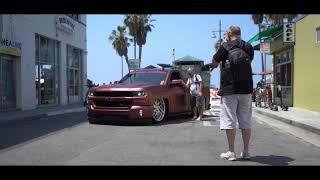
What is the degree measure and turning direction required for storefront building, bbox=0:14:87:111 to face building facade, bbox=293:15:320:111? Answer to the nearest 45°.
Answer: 0° — it already faces it

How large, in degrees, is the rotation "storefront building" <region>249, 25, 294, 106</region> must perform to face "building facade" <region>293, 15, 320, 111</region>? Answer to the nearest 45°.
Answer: approximately 45° to its left

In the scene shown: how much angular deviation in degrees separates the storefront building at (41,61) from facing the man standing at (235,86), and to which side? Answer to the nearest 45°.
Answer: approximately 45° to its right

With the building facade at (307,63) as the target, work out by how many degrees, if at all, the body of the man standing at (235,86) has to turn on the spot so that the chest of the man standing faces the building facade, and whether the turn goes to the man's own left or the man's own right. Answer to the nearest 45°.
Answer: approximately 45° to the man's own right

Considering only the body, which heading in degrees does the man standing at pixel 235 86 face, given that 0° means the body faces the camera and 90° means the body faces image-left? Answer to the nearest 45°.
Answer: approximately 135°

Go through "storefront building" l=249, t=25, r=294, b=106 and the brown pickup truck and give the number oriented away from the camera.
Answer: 0

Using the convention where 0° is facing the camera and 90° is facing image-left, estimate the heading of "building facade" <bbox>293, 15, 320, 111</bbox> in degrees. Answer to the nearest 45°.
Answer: approximately 45°

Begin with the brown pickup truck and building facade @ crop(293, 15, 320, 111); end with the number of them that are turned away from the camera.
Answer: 0

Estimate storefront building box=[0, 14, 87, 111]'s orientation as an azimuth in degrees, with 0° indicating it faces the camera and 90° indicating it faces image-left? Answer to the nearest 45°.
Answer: approximately 315°

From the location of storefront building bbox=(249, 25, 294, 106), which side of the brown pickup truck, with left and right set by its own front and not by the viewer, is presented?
back

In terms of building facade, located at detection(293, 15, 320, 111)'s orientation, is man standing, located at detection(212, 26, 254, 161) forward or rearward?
forward

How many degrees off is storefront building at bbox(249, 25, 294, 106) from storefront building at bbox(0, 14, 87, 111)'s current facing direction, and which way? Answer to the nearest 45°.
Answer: approximately 45° to its left

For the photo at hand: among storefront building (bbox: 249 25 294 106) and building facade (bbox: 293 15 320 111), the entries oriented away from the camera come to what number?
0

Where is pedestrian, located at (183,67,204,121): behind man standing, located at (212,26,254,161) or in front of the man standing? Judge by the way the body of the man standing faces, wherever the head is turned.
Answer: in front
